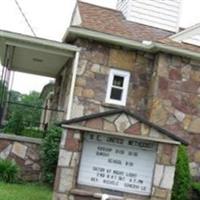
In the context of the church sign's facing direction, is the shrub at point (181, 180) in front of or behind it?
behind

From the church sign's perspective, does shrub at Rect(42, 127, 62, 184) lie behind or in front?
behind

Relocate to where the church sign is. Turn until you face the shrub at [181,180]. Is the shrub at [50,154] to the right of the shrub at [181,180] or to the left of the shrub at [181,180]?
left

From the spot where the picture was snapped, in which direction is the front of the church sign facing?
facing the viewer

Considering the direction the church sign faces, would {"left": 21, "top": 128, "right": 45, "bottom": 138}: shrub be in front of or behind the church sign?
behind

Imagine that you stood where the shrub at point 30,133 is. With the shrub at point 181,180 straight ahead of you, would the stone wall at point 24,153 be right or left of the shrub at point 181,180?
right

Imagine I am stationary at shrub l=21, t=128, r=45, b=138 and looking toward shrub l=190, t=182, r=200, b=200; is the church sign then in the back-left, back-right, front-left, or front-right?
front-right

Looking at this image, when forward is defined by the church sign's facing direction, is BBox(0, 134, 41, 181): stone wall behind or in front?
behind
